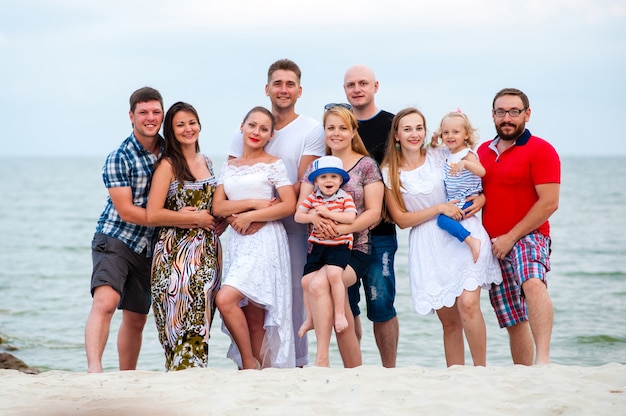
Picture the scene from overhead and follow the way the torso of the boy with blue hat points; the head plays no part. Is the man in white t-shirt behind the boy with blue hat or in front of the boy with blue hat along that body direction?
behind

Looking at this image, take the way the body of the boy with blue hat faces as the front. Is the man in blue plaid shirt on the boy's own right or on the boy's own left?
on the boy's own right

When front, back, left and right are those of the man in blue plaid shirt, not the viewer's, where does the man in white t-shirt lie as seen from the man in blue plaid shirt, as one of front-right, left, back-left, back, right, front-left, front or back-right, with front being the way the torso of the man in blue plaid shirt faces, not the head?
front-left

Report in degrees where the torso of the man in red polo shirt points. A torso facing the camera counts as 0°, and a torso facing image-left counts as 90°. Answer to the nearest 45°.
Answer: approximately 45°

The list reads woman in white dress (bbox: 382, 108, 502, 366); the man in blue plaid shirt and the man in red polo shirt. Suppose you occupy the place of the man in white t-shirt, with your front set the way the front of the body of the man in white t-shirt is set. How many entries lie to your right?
1

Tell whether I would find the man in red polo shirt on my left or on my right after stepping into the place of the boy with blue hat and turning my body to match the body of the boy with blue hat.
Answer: on my left

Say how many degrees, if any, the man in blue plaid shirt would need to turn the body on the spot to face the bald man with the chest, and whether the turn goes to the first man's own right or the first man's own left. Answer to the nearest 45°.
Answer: approximately 45° to the first man's own left

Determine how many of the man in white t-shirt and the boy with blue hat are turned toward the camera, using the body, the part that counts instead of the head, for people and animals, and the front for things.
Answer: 2

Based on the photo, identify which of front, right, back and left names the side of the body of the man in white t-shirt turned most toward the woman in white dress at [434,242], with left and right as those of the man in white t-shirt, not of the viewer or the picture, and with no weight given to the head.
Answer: left

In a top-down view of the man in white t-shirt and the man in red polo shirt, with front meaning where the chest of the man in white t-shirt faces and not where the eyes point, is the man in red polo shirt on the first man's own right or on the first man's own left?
on the first man's own left

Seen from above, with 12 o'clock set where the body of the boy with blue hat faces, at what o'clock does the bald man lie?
The bald man is roughly at 7 o'clock from the boy with blue hat.

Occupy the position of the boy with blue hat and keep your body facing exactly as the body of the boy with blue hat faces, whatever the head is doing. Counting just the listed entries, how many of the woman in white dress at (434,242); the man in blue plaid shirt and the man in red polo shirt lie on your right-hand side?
1
